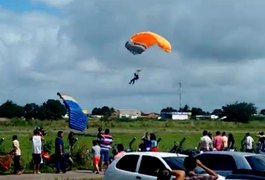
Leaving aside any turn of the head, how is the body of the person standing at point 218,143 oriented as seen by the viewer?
away from the camera

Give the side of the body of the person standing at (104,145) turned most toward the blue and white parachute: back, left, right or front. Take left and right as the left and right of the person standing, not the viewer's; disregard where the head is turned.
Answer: front

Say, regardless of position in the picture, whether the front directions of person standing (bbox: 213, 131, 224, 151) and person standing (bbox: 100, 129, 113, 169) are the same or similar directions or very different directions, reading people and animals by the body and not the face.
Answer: same or similar directions

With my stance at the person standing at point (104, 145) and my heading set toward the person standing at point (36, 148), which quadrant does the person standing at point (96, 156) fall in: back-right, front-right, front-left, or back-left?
front-left

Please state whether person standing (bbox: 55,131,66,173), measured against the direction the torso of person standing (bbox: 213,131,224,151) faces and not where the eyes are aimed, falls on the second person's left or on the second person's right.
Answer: on the second person's left

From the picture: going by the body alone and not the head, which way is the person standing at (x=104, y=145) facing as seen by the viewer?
away from the camera
